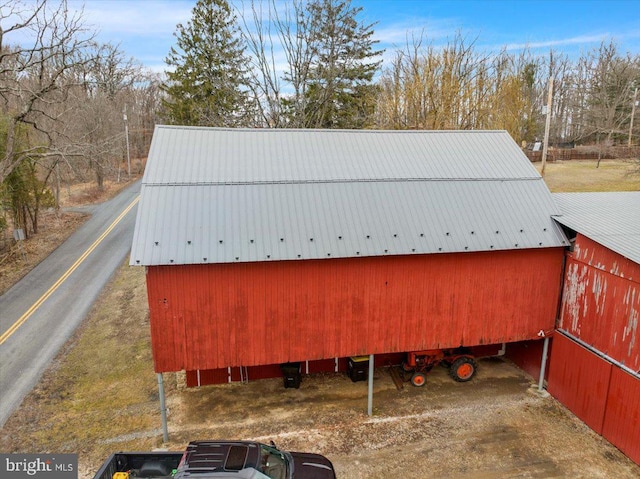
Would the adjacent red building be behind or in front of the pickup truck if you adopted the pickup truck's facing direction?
in front

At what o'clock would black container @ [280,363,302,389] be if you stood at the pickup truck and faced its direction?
The black container is roughly at 10 o'clock from the pickup truck.

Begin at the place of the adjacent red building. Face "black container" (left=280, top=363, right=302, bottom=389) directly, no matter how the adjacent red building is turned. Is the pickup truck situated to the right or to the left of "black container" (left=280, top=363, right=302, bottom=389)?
left

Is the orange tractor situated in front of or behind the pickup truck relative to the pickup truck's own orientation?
in front

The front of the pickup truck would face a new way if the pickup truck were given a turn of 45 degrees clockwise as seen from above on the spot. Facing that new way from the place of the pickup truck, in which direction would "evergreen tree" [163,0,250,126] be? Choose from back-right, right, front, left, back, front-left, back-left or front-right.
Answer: back-left

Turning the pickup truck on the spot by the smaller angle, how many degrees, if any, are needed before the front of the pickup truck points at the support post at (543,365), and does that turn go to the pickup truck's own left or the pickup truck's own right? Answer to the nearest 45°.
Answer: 0° — it already faces it

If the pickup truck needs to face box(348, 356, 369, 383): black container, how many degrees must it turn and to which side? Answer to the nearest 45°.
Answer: approximately 45° to its left

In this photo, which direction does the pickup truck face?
to the viewer's right

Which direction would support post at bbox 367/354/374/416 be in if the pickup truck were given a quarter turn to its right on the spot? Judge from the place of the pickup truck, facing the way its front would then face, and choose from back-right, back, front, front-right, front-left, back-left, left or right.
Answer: back-left

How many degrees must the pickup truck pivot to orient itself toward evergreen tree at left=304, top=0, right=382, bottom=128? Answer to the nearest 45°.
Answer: approximately 90° to its left
